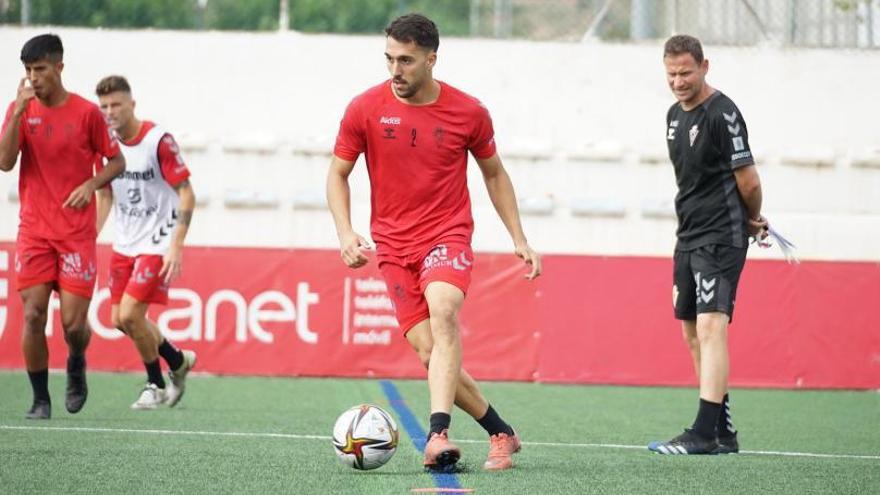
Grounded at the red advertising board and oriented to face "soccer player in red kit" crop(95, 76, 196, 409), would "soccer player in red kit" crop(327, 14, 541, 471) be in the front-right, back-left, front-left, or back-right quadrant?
front-left

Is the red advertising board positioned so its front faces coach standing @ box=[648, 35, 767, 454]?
yes

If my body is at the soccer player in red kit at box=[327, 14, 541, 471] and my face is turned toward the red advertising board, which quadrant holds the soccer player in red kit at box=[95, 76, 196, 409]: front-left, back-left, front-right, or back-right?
front-left

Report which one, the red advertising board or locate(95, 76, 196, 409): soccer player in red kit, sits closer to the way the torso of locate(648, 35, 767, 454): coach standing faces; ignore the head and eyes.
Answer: the soccer player in red kit

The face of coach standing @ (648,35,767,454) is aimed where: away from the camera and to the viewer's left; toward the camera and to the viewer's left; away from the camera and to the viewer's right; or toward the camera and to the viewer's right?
toward the camera and to the viewer's left

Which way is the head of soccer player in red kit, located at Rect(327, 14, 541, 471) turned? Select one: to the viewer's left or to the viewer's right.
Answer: to the viewer's left

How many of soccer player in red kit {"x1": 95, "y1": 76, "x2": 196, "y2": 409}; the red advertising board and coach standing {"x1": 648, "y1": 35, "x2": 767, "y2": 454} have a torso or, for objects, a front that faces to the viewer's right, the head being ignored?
0

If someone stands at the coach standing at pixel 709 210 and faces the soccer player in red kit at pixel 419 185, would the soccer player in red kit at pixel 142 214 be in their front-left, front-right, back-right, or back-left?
front-right

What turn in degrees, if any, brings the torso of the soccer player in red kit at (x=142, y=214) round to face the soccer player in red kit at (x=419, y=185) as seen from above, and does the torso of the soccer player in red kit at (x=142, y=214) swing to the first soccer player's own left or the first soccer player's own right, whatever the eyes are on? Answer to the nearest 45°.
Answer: approximately 45° to the first soccer player's own left

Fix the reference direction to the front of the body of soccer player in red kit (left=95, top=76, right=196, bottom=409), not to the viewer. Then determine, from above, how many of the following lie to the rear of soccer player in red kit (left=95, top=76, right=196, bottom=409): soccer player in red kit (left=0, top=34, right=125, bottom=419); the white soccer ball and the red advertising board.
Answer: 1

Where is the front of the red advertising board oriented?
toward the camera

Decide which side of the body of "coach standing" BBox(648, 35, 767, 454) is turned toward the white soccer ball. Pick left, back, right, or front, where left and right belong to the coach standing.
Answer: front
